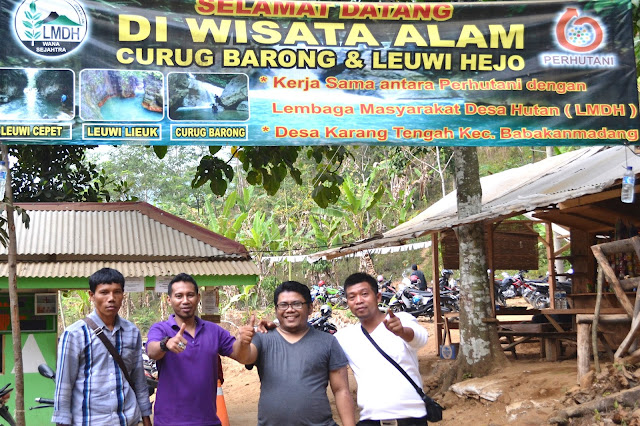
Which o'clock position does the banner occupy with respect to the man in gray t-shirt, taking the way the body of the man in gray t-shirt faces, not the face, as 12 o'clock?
The banner is roughly at 6 o'clock from the man in gray t-shirt.

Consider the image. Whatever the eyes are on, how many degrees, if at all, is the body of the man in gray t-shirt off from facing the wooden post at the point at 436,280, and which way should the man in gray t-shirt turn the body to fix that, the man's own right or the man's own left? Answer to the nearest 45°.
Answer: approximately 180°

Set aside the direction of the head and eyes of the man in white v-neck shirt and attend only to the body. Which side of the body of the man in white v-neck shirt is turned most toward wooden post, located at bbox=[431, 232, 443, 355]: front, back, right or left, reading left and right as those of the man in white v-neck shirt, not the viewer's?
back

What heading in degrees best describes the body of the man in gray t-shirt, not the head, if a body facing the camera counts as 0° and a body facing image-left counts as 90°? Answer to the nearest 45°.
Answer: approximately 0°

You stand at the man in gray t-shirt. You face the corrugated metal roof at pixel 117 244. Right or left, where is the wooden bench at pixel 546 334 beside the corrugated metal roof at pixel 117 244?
right

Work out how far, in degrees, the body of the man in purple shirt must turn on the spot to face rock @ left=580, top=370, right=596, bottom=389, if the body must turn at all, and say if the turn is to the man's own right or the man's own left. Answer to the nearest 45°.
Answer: approximately 135° to the man's own left
